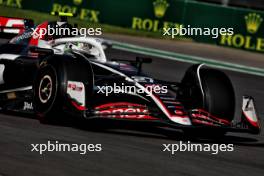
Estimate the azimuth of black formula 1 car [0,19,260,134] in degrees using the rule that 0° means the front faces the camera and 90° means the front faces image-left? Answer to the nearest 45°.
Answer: approximately 315°

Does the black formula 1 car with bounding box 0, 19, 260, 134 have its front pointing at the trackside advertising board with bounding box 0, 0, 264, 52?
no
